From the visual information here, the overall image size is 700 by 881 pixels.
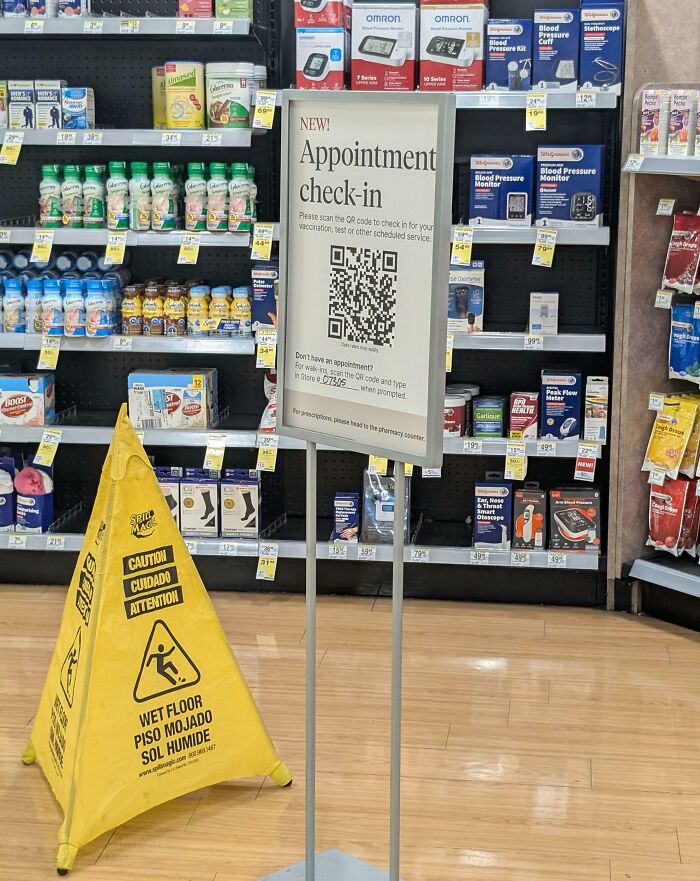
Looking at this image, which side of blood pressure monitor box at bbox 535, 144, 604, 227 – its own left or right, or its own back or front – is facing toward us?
front

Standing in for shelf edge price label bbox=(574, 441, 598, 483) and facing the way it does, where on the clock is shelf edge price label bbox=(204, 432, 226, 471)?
shelf edge price label bbox=(204, 432, 226, 471) is roughly at 3 o'clock from shelf edge price label bbox=(574, 441, 598, 483).

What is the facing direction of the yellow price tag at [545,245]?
toward the camera

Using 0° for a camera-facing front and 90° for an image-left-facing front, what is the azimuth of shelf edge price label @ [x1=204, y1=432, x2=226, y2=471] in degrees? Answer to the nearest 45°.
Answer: approximately 0°

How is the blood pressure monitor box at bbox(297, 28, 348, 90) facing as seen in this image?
toward the camera

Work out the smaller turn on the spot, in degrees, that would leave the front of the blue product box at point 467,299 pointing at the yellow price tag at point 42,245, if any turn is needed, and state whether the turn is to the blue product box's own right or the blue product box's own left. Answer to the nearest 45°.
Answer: approximately 90° to the blue product box's own right

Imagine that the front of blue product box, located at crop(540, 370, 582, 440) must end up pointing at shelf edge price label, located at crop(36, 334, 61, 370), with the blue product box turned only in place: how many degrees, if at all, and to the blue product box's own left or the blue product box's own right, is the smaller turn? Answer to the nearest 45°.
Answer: approximately 90° to the blue product box's own right

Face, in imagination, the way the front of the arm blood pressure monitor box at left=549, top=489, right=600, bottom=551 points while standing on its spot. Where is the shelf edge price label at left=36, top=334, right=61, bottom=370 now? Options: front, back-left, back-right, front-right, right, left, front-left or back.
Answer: right

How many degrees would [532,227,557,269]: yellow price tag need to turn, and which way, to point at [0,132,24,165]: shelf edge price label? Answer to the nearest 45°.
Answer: approximately 90° to its right

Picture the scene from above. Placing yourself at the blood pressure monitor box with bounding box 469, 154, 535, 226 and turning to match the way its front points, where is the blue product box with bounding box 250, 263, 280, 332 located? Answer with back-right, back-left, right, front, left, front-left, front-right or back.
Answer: right
